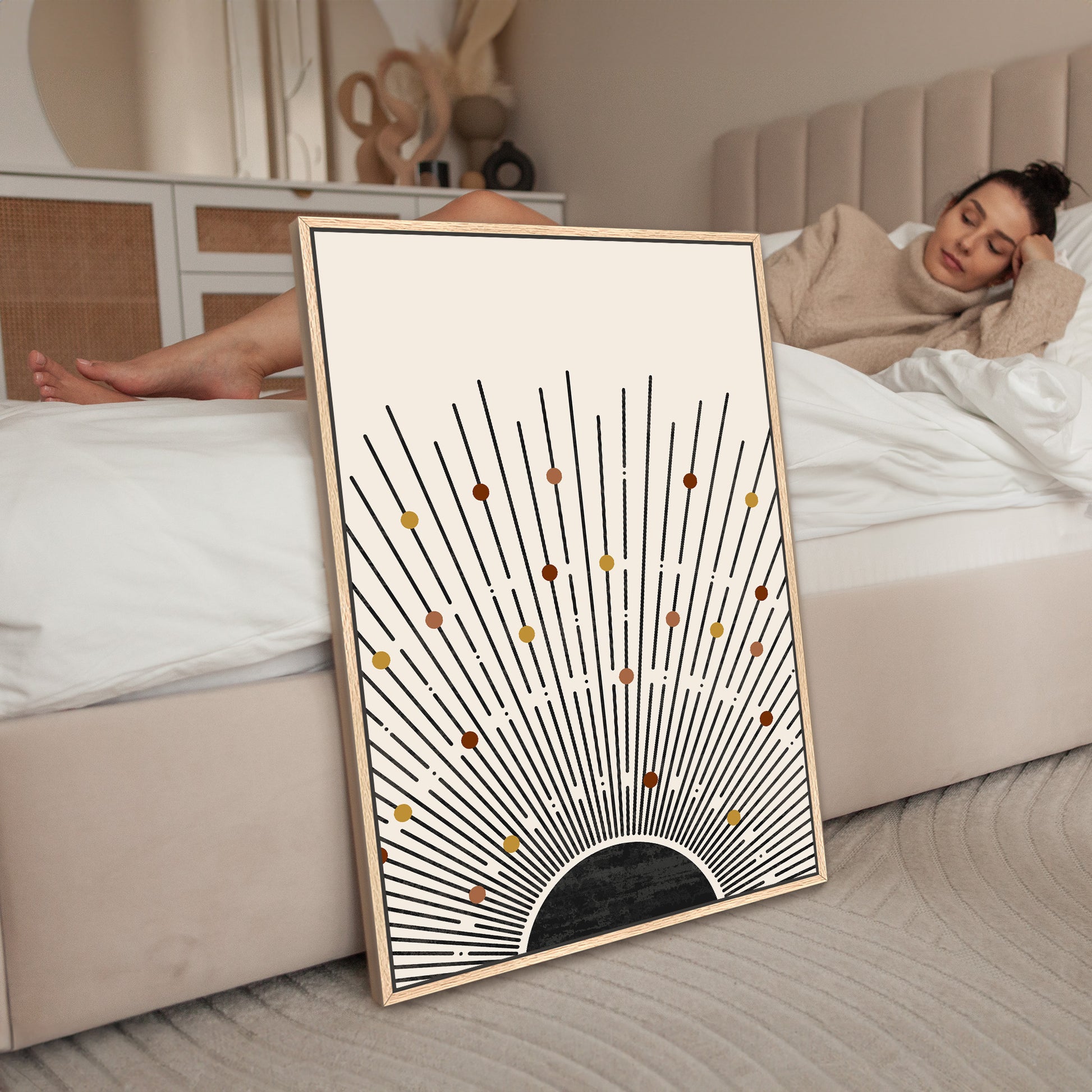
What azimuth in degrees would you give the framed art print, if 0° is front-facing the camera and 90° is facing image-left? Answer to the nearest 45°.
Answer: approximately 315°

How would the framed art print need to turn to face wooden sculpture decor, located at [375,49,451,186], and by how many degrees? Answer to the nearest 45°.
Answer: approximately 135° to its left

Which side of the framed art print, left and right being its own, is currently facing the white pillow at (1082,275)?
left

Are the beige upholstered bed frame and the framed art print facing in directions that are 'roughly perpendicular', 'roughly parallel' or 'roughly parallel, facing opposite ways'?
roughly perpendicular

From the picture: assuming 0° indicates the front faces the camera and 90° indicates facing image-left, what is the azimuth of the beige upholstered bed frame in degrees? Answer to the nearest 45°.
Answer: approximately 45°
